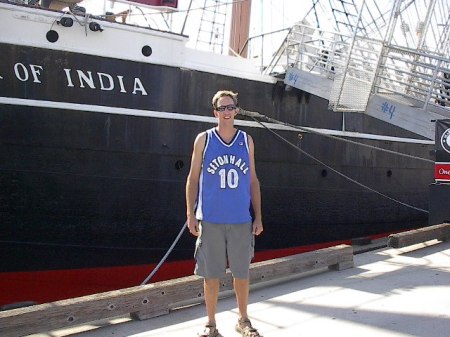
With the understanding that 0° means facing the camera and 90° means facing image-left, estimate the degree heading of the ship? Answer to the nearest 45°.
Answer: approximately 45°

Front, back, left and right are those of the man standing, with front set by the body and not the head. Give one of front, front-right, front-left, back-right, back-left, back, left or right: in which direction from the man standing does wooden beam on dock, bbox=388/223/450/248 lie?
back-left

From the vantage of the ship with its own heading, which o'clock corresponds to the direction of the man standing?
The man standing is roughly at 10 o'clock from the ship.

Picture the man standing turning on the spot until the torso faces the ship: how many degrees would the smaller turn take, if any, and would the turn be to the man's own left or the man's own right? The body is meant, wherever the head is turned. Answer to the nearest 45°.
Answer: approximately 180°
